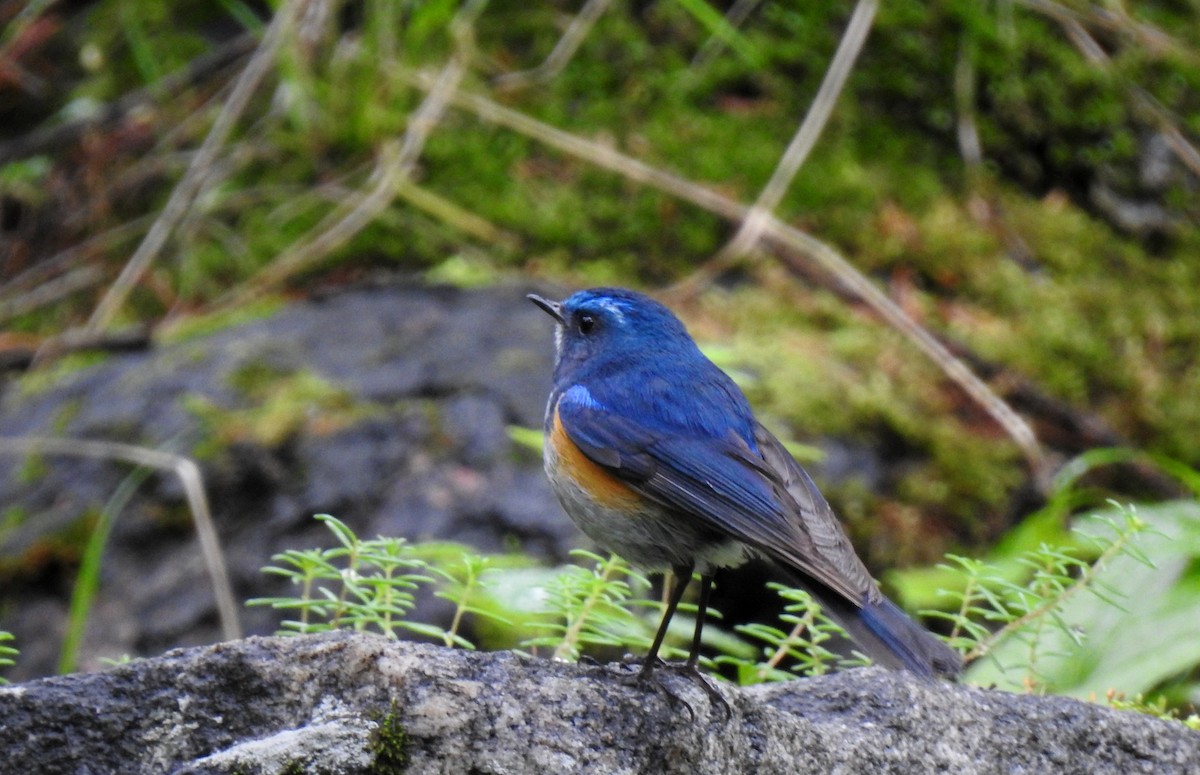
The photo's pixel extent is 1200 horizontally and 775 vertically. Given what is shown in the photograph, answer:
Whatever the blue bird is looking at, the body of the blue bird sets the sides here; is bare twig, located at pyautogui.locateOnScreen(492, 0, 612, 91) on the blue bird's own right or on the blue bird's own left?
on the blue bird's own right

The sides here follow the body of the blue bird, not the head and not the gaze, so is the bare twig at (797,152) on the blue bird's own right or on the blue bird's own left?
on the blue bird's own right

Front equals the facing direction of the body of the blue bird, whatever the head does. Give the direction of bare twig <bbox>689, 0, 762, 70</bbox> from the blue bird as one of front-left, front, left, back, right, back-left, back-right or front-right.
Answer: right

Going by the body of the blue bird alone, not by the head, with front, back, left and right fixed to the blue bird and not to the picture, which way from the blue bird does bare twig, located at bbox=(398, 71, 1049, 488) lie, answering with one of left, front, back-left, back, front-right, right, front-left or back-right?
right

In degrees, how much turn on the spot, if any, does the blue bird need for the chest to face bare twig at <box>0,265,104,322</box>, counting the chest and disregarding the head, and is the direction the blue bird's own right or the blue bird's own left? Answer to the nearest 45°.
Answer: approximately 45° to the blue bird's own right

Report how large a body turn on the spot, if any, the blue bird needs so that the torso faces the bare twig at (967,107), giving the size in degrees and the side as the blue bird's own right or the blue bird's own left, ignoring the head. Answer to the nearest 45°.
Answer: approximately 90° to the blue bird's own right

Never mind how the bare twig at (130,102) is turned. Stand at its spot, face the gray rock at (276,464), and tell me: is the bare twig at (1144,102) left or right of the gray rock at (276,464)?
left

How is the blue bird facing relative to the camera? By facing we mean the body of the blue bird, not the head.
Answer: to the viewer's left

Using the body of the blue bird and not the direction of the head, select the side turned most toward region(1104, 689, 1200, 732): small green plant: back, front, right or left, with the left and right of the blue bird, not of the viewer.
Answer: back

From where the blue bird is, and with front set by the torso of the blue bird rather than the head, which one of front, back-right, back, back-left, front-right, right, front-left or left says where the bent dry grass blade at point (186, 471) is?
front-right
